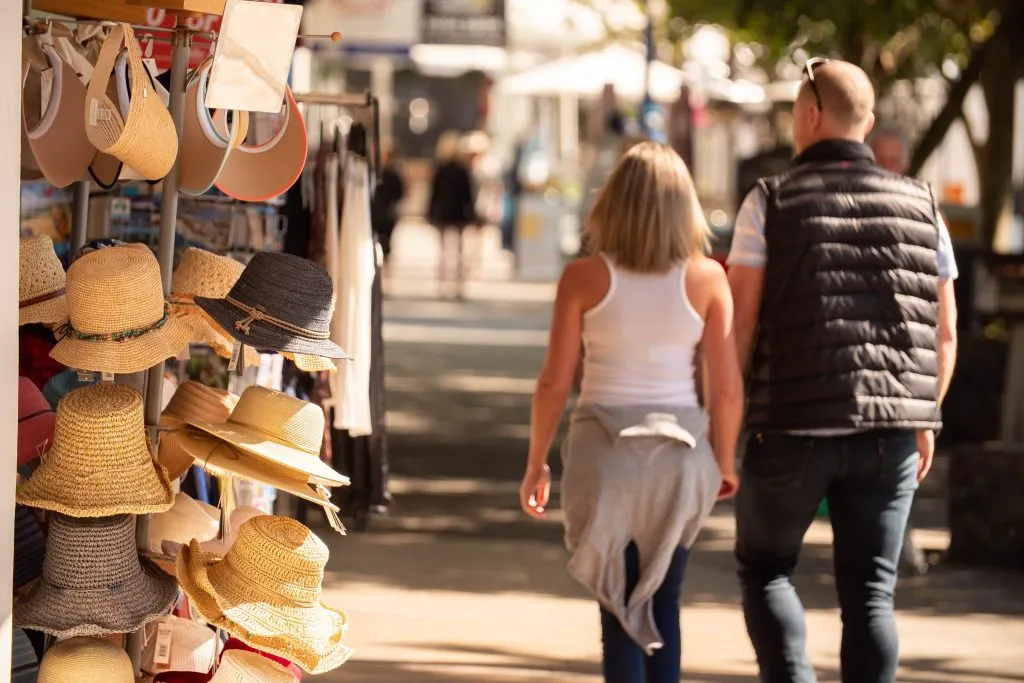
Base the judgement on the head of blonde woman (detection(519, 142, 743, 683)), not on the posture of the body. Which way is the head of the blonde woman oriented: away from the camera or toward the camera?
away from the camera

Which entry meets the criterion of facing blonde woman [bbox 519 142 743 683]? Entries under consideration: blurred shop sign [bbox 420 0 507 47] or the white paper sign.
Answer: the blurred shop sign

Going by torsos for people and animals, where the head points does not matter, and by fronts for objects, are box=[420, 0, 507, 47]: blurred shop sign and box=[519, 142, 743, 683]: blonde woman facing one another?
yes

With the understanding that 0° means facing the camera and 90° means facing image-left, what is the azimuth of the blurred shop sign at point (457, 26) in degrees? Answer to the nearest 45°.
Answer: approximately 0°

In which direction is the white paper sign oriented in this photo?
toward the camera

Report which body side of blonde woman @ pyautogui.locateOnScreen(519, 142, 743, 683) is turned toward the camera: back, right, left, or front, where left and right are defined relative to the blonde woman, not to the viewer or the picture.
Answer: back

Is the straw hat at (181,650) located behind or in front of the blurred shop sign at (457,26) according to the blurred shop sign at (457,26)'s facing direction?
in front

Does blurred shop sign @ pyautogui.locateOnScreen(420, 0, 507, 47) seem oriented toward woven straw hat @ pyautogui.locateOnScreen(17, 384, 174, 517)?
yes

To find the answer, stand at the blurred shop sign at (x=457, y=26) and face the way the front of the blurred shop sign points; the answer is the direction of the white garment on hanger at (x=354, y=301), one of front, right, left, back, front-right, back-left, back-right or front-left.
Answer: front

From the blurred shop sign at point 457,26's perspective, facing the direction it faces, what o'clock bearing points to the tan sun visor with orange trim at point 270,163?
The tan sun visor with orange trim is roughly at 12 o'clock from the blurred shop sign.

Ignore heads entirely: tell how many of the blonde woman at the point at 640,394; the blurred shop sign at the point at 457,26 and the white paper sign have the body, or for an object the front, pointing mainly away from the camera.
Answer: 1

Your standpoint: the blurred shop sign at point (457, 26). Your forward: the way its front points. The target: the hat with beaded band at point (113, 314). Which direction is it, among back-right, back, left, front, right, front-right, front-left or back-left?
front

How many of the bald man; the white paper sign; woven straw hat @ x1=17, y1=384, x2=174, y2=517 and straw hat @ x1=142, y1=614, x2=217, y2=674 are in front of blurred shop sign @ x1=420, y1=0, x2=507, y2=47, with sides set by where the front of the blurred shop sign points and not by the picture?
4
